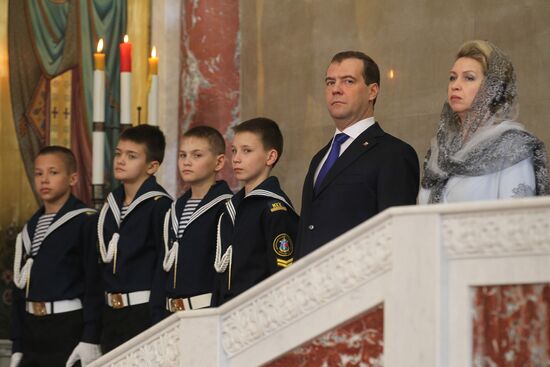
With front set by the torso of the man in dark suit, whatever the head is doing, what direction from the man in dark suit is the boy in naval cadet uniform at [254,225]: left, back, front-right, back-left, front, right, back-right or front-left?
right

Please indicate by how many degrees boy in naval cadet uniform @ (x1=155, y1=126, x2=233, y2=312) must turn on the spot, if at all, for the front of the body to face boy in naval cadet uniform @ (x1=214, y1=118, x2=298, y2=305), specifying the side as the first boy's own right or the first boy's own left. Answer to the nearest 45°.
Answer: approximately 90° to the first boy's own left

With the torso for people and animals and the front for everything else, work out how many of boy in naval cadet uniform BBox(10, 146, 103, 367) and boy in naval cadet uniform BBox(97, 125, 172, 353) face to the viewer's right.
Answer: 0

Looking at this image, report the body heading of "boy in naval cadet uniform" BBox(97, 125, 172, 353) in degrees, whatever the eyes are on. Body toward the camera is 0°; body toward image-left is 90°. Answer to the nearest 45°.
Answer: approximately 45°

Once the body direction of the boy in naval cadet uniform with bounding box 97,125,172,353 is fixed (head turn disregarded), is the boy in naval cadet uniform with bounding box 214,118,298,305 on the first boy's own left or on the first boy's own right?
on the first boy's own left

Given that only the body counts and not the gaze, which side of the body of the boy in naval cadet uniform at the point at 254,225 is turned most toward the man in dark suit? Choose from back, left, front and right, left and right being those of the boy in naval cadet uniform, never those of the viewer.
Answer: left

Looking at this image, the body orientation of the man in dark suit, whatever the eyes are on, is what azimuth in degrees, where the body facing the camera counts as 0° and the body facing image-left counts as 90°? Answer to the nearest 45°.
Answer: approximately 45°

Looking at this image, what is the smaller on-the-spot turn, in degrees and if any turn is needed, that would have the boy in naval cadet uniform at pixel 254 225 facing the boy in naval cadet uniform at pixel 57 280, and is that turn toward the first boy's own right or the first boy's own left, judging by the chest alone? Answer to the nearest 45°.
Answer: approximately 90° to the first boy's own right
